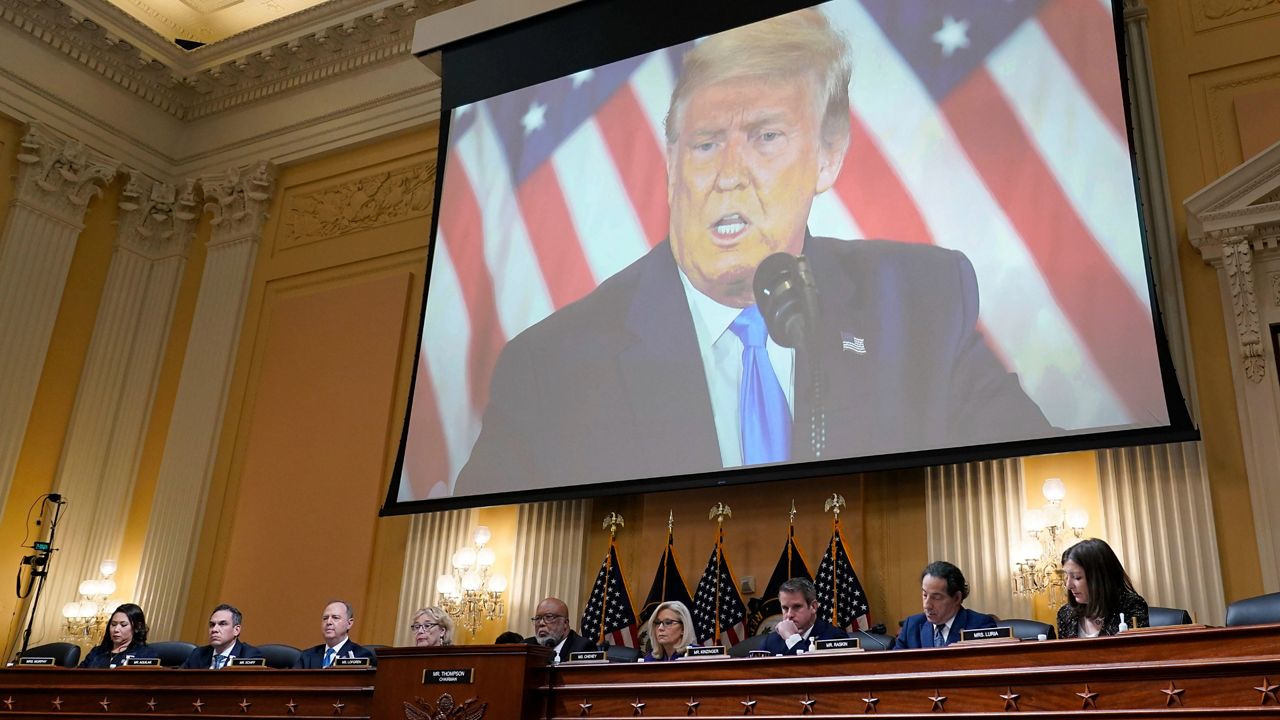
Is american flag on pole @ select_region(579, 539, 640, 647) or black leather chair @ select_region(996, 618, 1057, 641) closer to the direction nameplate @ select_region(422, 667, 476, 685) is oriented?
the black leather chair

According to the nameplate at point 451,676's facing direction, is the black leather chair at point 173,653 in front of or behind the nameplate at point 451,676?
behind

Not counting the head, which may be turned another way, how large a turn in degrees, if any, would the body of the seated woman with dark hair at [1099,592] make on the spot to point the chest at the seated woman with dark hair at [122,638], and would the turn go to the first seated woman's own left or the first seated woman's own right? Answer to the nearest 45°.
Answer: approximately 45° to the first seated woman's own right

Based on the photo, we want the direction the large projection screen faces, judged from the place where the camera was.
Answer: facing the viewer

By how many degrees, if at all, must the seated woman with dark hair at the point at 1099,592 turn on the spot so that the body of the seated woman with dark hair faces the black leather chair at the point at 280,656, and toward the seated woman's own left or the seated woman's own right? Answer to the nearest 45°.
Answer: approximately 45° to the seated woman's own right

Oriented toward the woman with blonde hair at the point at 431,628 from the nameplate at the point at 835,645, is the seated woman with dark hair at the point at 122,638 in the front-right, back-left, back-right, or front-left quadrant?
front-left

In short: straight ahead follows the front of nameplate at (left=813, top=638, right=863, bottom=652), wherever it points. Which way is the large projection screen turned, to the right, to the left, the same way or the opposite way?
the same way

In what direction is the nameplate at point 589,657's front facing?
toward the camera

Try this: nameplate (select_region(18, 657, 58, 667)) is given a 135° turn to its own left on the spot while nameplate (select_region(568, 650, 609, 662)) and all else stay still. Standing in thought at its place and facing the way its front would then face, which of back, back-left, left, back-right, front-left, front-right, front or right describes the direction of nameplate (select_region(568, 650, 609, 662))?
right

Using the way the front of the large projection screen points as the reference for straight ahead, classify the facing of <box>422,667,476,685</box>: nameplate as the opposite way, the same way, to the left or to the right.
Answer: the same way

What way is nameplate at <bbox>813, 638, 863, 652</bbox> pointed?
toward the camera

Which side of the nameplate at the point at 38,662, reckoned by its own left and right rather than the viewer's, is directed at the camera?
front

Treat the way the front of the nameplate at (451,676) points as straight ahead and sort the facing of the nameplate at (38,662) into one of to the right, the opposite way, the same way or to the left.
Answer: the same way

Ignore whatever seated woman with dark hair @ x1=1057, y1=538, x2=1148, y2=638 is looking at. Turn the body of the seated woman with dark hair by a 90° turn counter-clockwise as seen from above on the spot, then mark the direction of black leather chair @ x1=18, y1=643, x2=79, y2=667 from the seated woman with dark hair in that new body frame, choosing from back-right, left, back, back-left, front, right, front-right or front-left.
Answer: back-right
